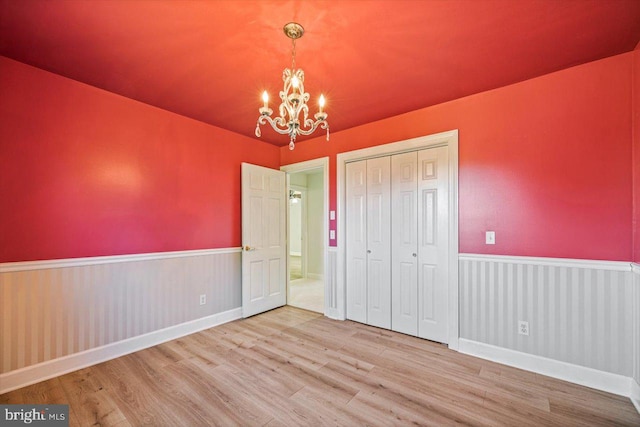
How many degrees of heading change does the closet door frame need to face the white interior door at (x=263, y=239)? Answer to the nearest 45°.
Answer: approximately 45° to its right

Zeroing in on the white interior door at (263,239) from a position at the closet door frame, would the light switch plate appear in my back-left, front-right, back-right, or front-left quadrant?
back-left

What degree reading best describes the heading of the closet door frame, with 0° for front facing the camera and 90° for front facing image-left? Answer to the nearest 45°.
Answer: approximately 45°

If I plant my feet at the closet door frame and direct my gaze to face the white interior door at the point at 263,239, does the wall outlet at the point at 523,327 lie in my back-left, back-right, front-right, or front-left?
back-left
